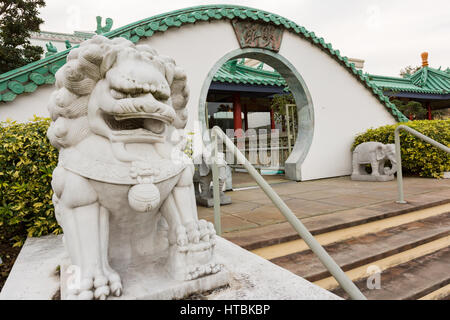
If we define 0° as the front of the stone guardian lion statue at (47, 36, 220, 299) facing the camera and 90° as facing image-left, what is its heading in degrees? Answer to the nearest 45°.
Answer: approximately 315°

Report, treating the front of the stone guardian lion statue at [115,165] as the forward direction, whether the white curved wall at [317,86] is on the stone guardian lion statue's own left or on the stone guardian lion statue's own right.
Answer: on the stone guardian lion statue's own left

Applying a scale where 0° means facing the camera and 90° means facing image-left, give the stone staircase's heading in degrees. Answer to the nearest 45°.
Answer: approximately 315°
